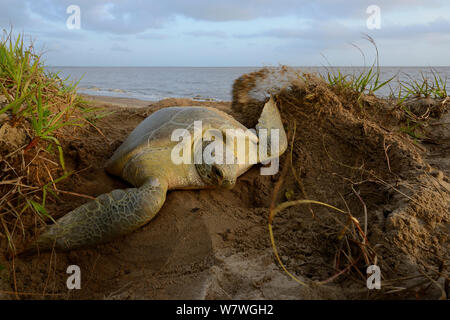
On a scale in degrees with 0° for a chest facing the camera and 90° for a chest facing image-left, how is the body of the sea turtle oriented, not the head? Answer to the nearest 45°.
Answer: approximately 315°
